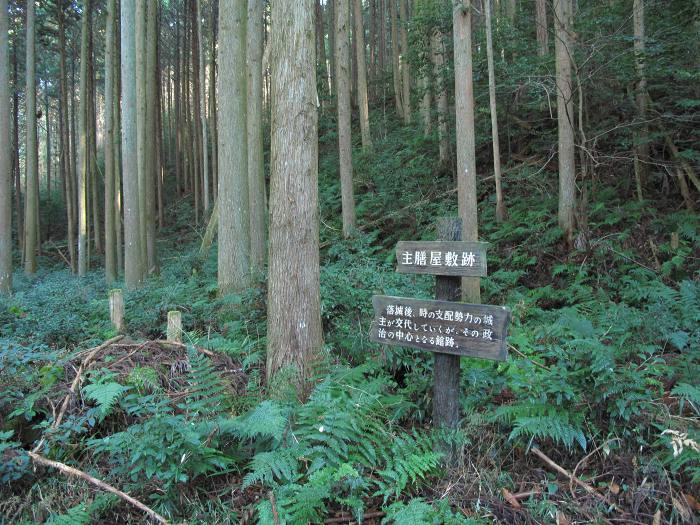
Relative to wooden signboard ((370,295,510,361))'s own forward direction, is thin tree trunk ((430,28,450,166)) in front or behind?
behind

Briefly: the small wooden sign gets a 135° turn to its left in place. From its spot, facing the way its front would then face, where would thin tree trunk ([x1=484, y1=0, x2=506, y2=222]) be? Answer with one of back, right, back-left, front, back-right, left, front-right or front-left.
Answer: front-left

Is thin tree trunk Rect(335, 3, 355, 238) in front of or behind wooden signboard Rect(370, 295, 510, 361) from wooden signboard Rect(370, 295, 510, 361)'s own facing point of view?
behind

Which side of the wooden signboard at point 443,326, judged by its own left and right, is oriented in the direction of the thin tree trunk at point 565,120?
back

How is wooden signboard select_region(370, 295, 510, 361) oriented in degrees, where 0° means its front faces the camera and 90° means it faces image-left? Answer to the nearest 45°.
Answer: approximately 0°

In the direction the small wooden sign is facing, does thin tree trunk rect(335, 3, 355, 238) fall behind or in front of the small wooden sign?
behind

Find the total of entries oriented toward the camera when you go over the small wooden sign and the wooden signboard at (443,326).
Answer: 2

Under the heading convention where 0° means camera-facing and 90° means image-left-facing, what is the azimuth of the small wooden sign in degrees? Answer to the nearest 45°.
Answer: approximately 0°

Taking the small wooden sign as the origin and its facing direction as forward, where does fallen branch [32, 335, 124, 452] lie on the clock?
The fallen branch is roughly at 3 o'clock from the small wooden sign.

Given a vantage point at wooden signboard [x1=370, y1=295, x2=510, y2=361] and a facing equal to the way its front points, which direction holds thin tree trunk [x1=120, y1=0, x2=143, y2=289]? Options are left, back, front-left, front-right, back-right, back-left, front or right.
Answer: back-right
